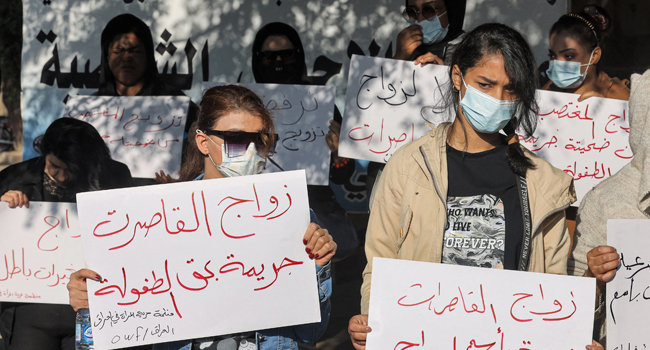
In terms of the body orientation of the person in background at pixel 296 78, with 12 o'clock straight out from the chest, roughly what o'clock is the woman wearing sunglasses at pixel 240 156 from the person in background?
The woman wearing sunglasses is roughly at 12 o'clock from the person in background.

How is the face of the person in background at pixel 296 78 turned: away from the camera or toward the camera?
toward the camera

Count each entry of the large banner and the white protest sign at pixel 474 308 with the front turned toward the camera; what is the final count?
2

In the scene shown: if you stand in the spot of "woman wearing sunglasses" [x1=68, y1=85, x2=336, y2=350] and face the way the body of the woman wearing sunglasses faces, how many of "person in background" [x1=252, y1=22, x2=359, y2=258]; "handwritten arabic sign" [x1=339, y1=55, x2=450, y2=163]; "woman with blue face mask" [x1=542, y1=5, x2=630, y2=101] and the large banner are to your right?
0

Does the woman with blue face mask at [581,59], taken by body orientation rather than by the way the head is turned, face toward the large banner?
no

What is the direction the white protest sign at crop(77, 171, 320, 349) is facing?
toward the camera

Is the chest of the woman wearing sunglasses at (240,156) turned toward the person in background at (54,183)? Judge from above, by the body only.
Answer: no

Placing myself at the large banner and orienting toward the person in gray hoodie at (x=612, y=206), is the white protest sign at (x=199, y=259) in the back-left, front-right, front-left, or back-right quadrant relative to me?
front-right

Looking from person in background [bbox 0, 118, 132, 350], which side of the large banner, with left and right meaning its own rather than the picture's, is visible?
front

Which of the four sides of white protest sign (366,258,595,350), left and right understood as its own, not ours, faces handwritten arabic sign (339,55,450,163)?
back

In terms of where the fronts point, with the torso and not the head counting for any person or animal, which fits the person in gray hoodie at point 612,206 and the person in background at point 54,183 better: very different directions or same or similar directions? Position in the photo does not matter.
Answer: same or similar directions

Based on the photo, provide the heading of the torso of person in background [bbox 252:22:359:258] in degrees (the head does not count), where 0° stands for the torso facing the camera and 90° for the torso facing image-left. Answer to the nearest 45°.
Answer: approximately 0°

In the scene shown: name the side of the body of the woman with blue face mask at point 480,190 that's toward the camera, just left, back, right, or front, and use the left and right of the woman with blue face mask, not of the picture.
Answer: front

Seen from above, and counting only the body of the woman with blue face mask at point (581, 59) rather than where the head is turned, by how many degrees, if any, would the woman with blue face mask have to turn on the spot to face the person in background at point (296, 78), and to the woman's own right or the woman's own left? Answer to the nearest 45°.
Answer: approximately 45° to the woman's own right

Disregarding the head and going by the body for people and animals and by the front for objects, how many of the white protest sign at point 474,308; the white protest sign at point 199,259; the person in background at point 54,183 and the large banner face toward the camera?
4

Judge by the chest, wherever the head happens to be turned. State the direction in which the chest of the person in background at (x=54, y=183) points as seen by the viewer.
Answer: toward the camera

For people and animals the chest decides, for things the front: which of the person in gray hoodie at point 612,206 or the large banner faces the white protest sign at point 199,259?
the large banner

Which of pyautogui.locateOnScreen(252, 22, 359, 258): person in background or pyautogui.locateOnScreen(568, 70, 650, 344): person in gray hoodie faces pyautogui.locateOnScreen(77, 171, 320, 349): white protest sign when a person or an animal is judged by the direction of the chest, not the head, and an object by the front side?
pyautogui.locateOnScreen(252, 22, 359, 258): person in background
